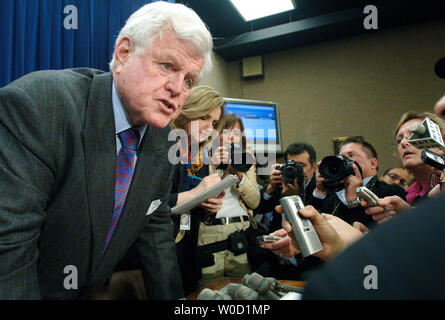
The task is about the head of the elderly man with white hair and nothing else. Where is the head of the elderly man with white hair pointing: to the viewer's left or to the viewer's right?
to the viewer's right

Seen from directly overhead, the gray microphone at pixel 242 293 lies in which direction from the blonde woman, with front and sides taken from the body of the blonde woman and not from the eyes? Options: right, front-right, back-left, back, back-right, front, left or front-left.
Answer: front-right

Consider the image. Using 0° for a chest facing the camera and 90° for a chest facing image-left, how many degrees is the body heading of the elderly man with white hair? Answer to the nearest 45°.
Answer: approximately 315°

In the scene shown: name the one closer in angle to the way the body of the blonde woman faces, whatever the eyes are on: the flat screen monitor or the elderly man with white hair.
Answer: the elderly man with white hair
